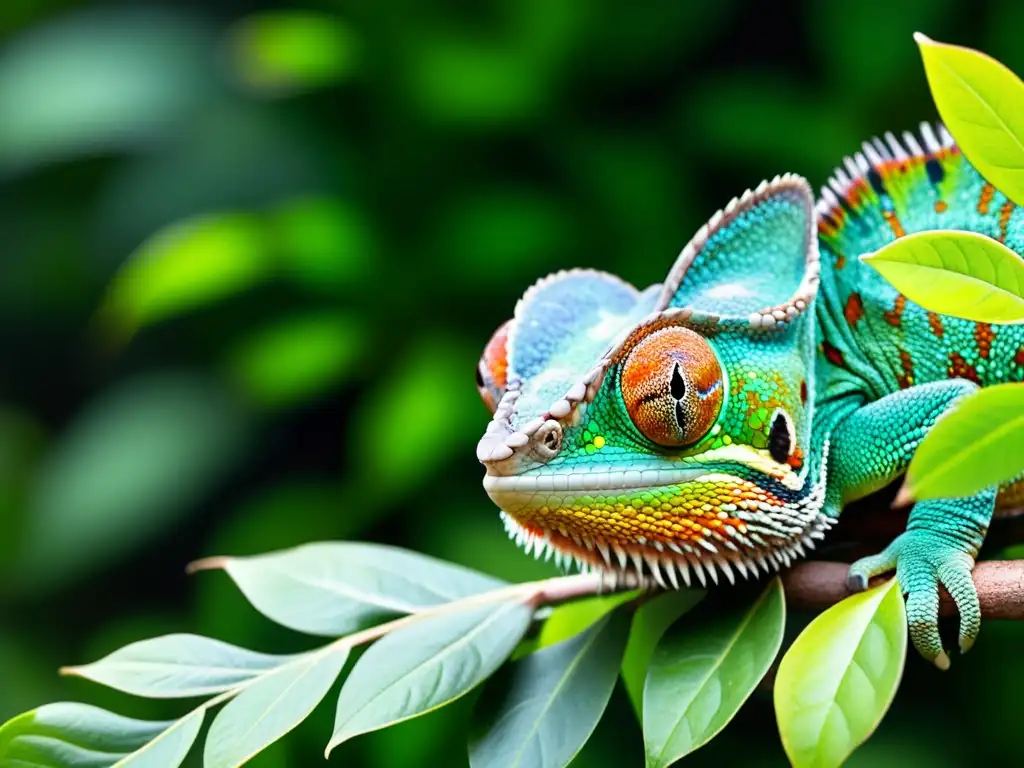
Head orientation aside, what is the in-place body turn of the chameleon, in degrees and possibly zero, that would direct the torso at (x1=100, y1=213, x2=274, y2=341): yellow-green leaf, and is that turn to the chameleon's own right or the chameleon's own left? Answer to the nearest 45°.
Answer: approximately 90° to the chameleon's own right

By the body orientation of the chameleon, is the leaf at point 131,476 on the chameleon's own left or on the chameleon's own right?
on the chameleon's own right

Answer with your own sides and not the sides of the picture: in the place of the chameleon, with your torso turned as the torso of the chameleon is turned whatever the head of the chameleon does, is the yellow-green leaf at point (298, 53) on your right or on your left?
on your right

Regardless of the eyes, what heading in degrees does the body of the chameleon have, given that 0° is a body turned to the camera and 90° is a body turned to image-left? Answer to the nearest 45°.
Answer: approximately 45°

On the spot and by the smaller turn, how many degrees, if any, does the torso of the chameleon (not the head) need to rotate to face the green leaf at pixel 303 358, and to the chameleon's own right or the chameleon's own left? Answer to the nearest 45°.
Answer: approximately 90° to the chameleon's own right
